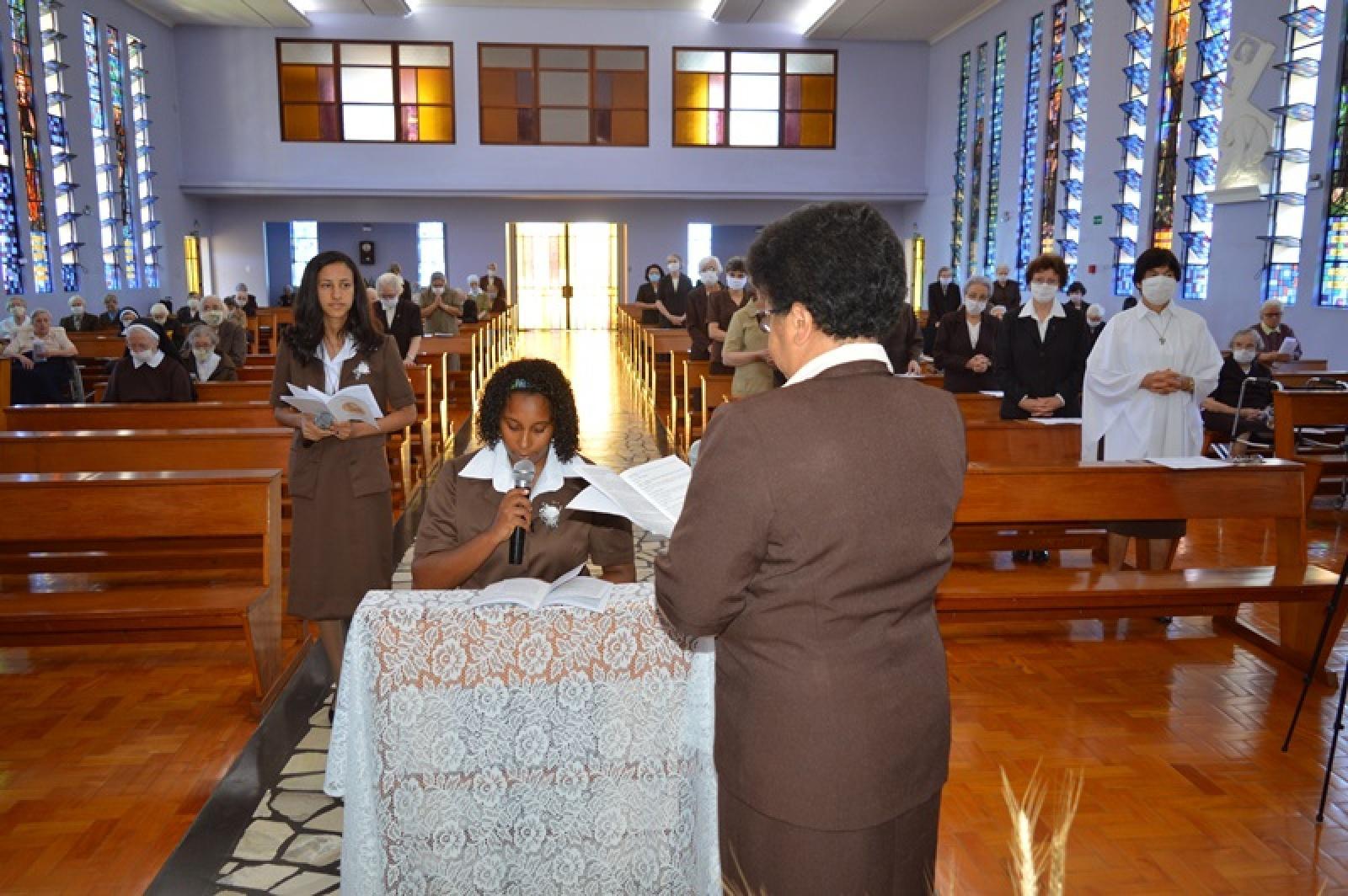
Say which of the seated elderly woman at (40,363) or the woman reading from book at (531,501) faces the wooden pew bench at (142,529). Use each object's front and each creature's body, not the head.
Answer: the seated elderly woman

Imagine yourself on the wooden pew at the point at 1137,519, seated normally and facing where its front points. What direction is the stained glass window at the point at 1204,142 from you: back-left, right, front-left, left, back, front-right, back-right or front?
back

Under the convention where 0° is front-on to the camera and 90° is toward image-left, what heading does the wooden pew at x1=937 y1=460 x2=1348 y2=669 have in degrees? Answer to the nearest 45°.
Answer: approximately 0°

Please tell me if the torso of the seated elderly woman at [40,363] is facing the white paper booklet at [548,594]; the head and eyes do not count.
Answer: yes

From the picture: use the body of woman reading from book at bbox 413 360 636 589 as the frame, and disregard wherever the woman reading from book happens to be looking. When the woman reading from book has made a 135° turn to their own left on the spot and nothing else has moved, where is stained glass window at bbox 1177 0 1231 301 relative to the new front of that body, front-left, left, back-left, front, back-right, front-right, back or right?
front

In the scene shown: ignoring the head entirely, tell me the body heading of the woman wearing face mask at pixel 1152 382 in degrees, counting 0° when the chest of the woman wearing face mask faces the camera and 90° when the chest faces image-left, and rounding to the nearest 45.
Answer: approximately 0°

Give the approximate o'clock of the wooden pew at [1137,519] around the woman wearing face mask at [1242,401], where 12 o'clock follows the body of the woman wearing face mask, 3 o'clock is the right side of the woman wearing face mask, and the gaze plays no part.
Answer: The wooden pew is roughly at 12 o'clock from the woman wearing face mask.
